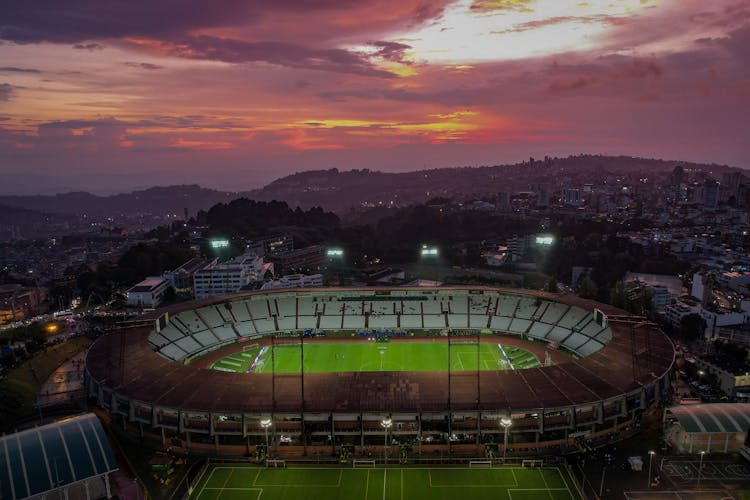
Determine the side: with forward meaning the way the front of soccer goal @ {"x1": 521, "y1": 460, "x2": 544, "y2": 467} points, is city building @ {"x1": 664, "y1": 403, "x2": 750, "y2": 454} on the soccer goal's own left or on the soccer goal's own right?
on the soccer goal's own left

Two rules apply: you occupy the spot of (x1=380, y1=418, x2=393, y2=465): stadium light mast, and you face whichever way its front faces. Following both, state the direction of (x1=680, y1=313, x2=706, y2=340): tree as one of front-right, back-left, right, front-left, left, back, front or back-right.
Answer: back-left

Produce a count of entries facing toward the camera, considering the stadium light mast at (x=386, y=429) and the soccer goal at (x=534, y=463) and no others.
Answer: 2

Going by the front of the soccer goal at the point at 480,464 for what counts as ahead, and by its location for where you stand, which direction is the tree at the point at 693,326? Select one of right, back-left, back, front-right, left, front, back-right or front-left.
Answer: back-left

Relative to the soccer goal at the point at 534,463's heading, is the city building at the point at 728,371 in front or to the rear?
to the rear

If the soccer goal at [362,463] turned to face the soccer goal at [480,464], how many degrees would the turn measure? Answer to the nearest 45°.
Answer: approximately 90° to its left
